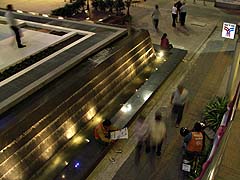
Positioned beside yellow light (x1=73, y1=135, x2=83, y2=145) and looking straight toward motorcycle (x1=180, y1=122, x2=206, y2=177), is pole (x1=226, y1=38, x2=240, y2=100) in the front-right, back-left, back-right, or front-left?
front-left

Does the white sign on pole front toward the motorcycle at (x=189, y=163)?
yes

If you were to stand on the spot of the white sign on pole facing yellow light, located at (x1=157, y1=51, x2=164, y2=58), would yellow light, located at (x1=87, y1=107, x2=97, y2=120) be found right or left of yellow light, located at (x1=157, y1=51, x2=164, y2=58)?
left

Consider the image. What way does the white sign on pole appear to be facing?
toward the camera

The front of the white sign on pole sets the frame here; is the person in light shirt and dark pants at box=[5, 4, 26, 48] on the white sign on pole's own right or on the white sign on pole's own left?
on the white sign on pole's own right

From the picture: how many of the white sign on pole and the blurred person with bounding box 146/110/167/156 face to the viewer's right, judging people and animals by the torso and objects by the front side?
0

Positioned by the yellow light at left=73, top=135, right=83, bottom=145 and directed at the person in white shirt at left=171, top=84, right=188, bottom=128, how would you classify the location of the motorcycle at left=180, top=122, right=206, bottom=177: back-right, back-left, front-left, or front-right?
front-right
